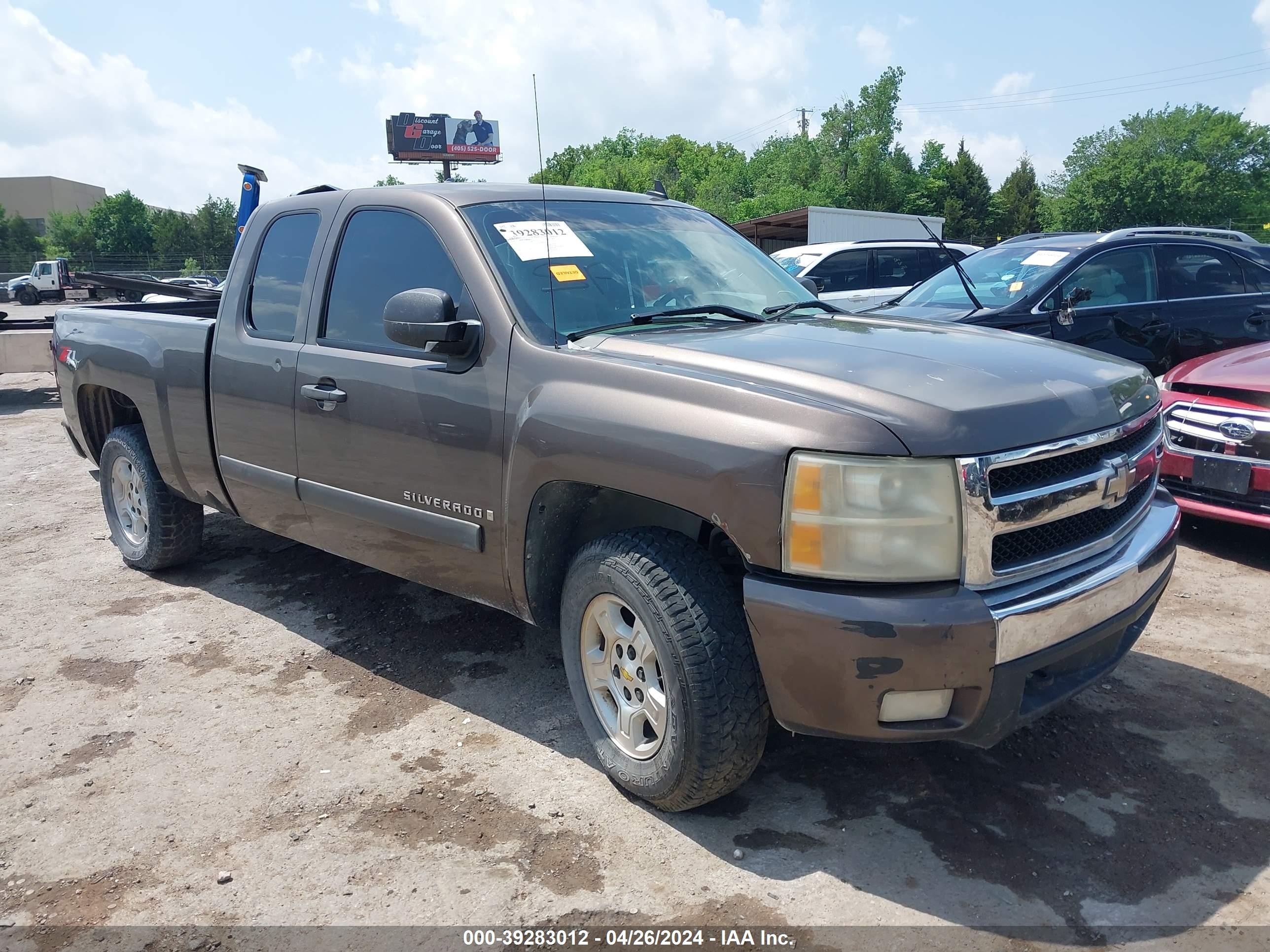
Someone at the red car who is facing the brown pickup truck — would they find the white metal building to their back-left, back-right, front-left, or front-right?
back-right

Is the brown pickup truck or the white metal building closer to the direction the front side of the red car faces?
the brown pickup truck

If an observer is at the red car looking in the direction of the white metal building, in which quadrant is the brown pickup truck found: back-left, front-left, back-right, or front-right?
back-left

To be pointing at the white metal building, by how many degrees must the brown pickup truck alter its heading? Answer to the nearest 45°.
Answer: approximately 135° to its left

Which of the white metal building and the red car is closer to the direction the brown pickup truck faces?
the red car

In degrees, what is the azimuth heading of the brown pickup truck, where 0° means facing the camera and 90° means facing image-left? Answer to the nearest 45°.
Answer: approximately 315°

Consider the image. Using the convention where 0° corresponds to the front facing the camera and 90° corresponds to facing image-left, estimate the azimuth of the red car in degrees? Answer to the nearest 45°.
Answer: approximately 45°

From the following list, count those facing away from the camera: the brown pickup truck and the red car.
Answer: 0

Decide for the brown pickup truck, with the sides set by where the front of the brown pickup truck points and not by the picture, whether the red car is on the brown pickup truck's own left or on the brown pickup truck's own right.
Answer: on the brown pickup truck's own left
